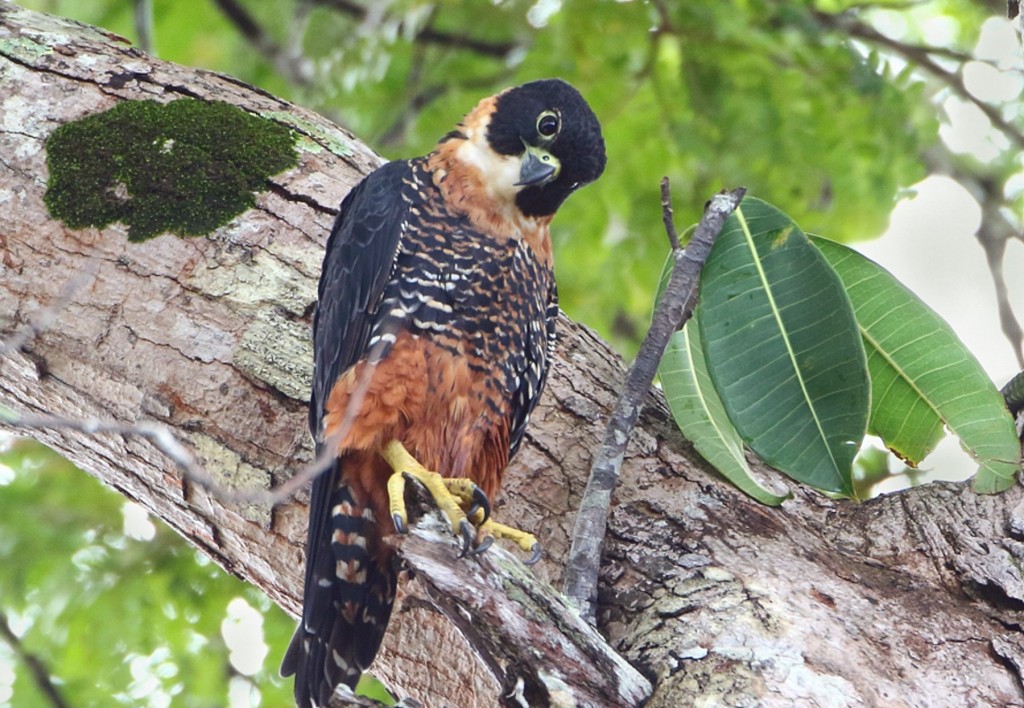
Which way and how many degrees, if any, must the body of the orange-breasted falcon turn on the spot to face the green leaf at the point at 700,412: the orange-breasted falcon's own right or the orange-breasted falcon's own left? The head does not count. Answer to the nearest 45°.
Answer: approximately 45° to the orange-breasted falcon's own left

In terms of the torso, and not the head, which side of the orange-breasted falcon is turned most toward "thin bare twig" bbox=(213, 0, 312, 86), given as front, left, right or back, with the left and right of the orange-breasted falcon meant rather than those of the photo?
back

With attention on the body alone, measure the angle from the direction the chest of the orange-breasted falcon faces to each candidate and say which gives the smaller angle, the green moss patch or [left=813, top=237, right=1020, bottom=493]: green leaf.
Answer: the green leaf

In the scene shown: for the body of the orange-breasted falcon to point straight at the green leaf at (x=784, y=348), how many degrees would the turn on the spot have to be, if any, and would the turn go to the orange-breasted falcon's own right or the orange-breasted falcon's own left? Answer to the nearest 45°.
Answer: approximately 45° to the orange-breasted falcon's own left

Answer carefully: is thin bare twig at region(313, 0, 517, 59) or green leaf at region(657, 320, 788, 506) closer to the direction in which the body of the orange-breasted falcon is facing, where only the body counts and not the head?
the green leaf

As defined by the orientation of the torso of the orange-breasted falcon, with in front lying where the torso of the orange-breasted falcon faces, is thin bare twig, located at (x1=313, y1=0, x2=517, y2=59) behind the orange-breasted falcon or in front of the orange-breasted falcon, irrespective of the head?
behind

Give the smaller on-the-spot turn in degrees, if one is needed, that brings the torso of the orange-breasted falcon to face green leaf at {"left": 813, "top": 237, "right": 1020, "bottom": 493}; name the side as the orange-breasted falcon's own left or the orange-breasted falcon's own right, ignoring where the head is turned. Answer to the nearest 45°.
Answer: approximately 45° to the orange-breasted falcon's own left

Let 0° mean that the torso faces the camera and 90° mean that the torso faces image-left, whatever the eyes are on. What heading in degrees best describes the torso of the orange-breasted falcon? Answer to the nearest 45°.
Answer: approximately 315°

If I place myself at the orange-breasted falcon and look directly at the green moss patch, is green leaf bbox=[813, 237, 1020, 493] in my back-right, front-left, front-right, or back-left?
back-right

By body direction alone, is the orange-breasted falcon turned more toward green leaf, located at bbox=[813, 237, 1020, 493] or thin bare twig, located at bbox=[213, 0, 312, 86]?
the green leaf
